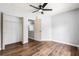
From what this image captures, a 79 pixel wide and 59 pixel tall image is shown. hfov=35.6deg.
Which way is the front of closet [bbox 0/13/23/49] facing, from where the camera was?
facing the viewer and to the right of the viewer
